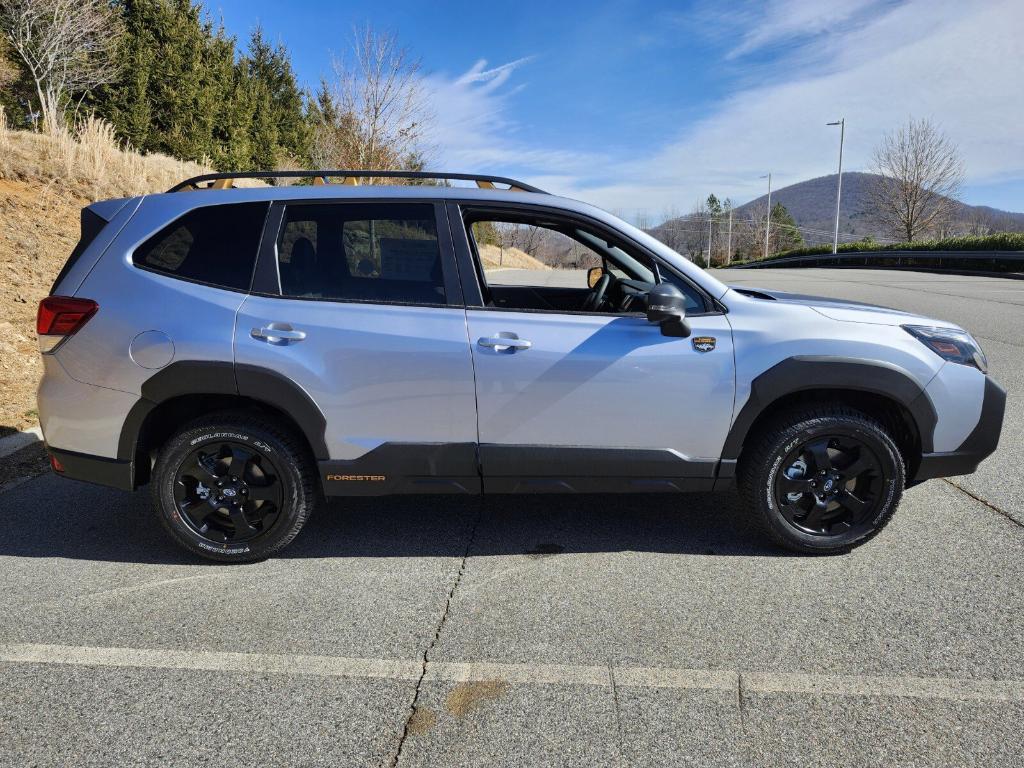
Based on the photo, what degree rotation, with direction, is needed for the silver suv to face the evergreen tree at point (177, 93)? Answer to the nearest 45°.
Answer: approximately 135° to its left

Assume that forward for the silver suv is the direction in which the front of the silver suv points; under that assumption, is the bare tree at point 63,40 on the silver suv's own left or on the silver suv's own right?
on the silver suv's own left

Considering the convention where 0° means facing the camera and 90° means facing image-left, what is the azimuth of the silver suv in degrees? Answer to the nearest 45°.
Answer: approximately 270°

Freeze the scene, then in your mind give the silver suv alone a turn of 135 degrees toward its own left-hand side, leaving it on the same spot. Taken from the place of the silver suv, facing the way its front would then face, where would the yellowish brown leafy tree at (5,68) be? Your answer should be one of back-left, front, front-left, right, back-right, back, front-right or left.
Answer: front

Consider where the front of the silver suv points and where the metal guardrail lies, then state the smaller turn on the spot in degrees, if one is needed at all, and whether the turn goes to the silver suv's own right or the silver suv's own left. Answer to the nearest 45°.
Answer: approximately 45° to the silver suv's own left

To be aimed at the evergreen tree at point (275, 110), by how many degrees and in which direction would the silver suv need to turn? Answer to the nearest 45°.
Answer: approximately 90° to its left

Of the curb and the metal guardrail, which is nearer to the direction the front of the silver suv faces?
the metal guardrail

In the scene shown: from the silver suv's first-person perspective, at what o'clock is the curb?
The curb is roughly at 7 o'clock from the silver suv.

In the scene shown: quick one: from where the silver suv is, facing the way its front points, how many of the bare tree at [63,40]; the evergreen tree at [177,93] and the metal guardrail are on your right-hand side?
0
